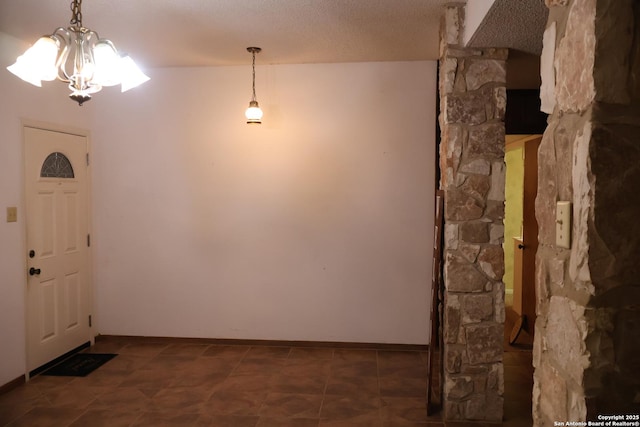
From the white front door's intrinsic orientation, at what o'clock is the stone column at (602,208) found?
The stone column is roughly at 1 o'clock from the white front door.

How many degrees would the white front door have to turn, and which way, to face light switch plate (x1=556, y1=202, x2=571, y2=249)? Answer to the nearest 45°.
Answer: approximately 45° to its right

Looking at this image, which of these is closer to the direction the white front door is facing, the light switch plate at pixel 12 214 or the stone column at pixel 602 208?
the stone column

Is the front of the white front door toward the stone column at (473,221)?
yes

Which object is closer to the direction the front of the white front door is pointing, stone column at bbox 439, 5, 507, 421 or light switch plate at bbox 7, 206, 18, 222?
the stone column

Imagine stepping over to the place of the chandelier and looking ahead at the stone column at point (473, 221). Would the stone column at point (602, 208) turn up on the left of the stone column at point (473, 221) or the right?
right

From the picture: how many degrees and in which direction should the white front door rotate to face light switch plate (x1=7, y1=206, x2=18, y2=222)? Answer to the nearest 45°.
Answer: approximately 90° to its right

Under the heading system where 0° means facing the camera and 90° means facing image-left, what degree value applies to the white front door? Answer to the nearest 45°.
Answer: approximately 315°
